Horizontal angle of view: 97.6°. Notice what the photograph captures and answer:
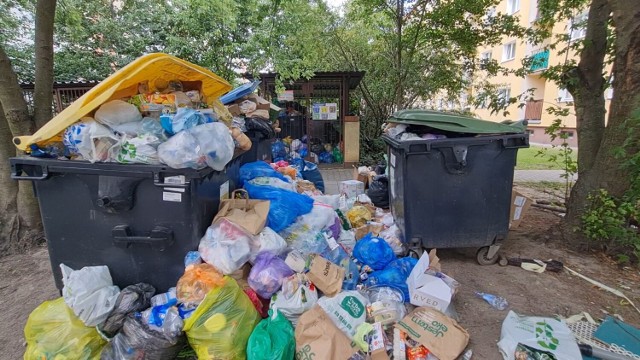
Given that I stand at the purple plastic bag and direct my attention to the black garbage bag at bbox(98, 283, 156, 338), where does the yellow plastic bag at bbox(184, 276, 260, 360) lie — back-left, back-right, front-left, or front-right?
front-left

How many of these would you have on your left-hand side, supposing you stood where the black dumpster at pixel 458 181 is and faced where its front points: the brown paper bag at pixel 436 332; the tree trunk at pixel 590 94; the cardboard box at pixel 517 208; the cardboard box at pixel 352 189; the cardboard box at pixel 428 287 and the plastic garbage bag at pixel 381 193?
2

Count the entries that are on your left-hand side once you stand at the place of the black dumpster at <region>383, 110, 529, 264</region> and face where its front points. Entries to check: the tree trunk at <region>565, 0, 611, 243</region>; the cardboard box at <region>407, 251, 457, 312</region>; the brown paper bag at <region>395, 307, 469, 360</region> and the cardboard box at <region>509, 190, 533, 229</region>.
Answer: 2

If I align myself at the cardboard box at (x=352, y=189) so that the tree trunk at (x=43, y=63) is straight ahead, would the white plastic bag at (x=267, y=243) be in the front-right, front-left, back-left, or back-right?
front-left

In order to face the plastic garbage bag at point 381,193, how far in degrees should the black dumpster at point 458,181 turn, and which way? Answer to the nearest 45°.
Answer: approximately 45° to its right
